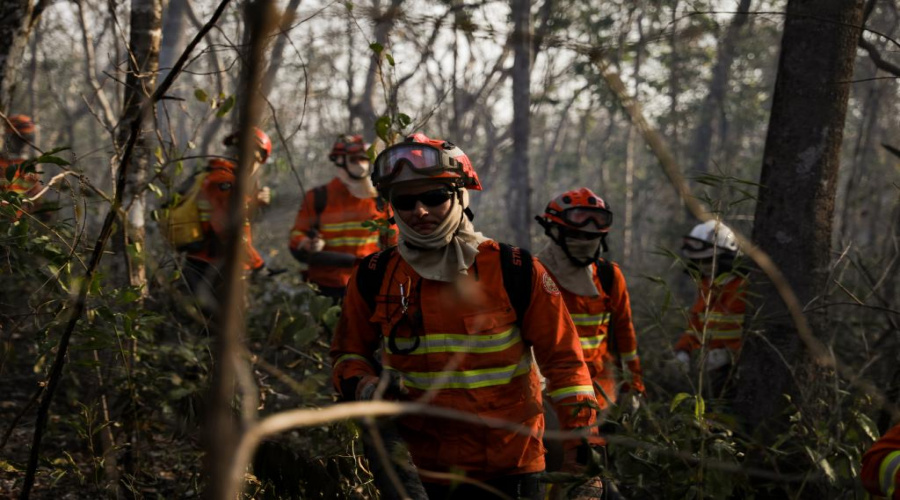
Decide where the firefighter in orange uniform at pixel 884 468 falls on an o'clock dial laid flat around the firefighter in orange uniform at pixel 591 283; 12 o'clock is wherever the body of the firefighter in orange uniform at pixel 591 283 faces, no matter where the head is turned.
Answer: the firefighter in orange uniform at pixel 884 468 is roughly at 11 o'clock from the firefighter in orange uniform at pixel 591 283.

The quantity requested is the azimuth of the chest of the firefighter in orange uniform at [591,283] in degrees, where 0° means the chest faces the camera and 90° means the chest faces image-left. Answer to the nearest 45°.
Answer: approximately 0°

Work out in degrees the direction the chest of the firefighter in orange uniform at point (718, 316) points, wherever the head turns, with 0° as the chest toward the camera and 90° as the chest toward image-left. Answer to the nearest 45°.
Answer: approximately 45°

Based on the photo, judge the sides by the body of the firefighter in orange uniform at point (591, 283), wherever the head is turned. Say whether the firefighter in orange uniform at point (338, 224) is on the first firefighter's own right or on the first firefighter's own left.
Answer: on the first firefighter's own right

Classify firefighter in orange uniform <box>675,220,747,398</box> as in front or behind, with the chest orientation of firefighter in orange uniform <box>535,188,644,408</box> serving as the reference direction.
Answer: behind

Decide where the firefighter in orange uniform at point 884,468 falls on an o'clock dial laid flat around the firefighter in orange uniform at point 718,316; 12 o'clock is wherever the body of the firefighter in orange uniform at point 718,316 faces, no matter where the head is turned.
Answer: the firefighter in orange uniform at point 884,468 is roughly at 10 o'clock from the firefighter in orange uniform at point 718,316.

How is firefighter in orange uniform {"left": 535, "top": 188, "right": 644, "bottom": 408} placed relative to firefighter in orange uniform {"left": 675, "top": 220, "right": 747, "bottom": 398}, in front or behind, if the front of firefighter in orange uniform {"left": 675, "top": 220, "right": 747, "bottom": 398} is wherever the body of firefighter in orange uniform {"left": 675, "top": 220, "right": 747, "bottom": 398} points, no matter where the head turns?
in front

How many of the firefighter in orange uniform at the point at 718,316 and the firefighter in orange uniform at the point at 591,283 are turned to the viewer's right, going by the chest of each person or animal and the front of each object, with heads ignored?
0

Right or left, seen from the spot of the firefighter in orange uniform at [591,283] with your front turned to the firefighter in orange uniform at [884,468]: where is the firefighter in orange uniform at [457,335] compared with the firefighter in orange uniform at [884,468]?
right
